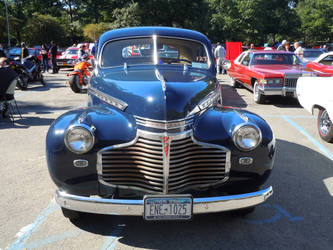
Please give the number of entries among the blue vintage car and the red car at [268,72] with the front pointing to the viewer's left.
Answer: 0

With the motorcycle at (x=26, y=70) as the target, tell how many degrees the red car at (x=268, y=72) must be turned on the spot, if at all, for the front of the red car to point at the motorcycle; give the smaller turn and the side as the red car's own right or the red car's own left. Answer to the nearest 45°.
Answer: approximately 135° to the red car's own right

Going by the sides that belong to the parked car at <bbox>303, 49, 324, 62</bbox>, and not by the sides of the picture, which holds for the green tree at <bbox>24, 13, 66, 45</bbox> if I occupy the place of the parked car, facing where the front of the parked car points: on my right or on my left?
on my right

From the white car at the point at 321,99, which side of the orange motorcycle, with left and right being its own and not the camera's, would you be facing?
left

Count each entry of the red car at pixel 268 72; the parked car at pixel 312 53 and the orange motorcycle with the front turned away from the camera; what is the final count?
1

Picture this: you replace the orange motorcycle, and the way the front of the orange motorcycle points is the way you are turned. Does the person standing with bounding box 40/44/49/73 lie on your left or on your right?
on your right

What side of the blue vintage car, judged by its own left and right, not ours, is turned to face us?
front

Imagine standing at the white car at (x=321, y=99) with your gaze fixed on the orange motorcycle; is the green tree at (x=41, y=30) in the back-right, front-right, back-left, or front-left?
front-right

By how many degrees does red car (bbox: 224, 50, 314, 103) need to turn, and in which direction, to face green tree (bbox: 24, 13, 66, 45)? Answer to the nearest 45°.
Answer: approximately 180°

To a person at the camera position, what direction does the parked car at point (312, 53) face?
facing the viewer and to the left of the viewer

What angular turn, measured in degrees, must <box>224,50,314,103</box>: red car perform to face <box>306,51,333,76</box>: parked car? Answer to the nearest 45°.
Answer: approximately 45° to its left

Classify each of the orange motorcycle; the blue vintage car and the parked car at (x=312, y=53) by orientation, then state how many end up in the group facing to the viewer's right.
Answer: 0

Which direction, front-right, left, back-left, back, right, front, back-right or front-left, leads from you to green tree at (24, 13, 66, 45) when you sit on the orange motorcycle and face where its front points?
back-right
